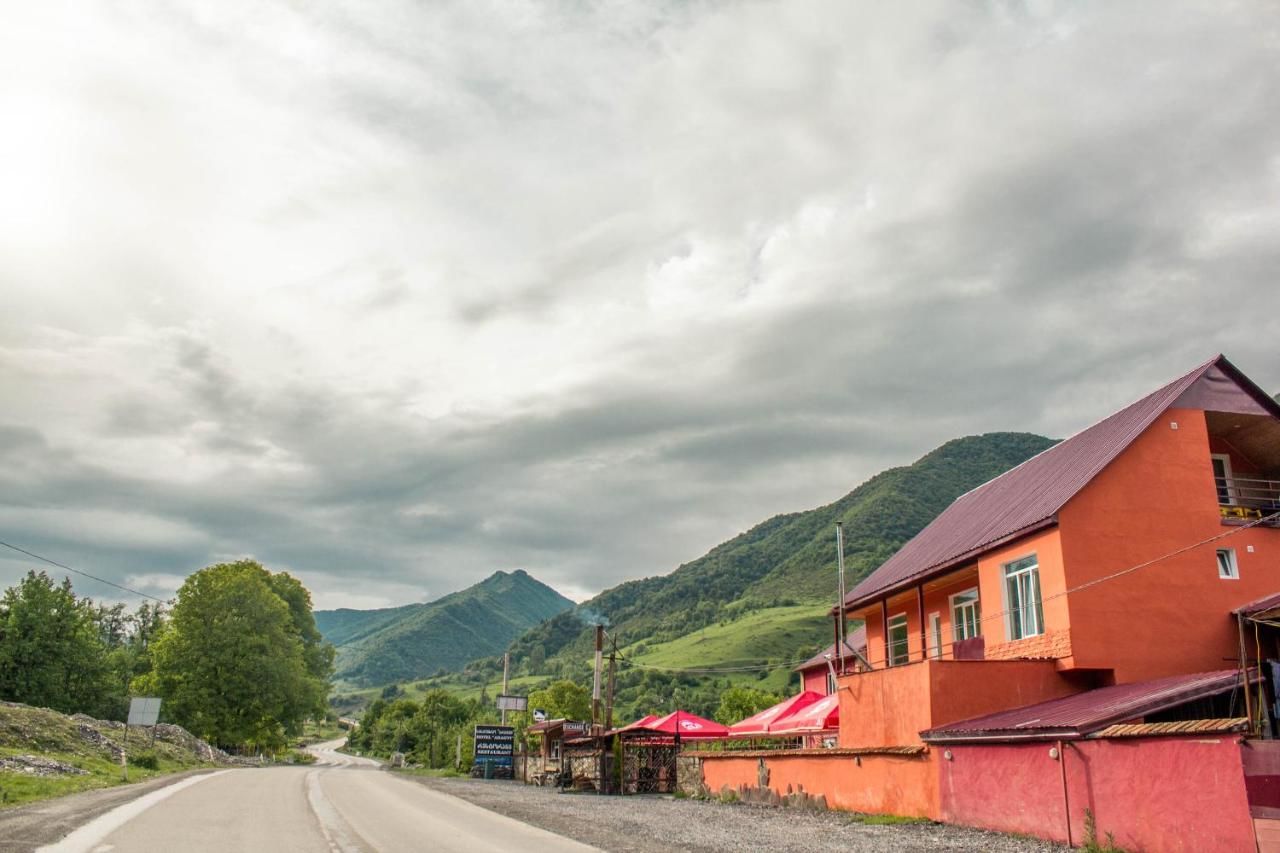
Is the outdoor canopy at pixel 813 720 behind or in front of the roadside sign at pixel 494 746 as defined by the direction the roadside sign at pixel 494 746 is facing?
in front

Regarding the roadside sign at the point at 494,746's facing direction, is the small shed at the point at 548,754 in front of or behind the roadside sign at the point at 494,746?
in front

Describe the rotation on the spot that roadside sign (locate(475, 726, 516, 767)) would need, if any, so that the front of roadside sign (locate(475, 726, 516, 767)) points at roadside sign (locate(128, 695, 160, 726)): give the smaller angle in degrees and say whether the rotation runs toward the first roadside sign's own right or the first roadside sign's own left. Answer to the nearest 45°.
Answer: approximately 45° to the first roadside sign's own right

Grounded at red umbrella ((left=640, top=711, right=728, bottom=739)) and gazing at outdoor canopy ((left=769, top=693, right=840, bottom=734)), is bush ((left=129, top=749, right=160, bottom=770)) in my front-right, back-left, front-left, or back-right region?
back-right

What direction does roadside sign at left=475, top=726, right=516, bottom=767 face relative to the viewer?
toward the camera

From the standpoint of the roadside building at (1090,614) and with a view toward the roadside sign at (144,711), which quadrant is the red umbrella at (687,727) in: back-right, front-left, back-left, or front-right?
front-right
